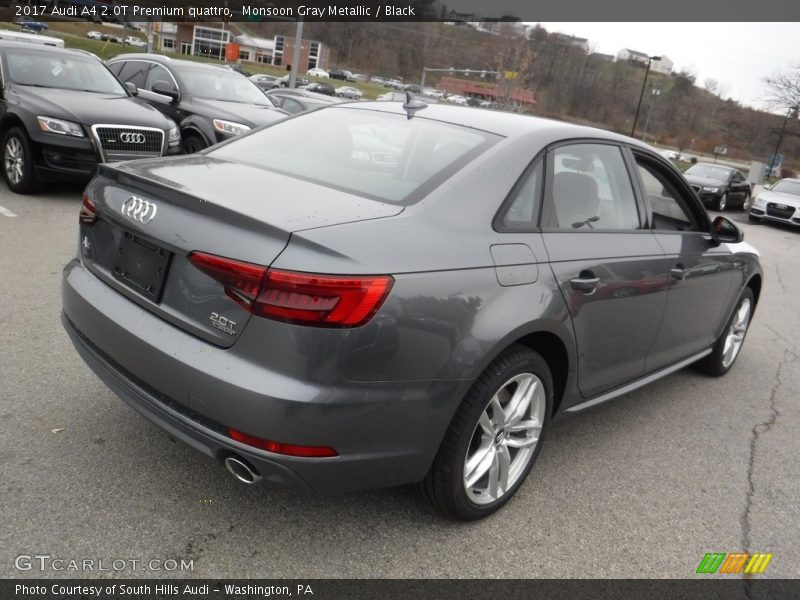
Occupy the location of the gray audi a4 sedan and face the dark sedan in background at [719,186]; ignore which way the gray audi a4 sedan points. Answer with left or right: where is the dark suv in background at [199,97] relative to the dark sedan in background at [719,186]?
left

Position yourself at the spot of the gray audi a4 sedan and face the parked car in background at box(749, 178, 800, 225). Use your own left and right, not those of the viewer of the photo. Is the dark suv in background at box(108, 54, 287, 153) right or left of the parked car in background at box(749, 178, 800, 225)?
left

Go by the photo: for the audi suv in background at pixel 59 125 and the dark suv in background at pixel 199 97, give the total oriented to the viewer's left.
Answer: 0

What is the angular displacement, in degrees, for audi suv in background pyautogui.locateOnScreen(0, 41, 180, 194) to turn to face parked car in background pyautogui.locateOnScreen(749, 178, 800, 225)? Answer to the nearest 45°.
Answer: approximately 45° to its left

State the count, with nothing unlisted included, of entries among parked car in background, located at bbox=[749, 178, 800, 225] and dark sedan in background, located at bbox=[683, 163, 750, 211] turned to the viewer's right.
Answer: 0

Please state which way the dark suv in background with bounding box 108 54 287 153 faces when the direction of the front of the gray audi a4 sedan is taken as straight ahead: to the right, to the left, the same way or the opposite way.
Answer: to the right

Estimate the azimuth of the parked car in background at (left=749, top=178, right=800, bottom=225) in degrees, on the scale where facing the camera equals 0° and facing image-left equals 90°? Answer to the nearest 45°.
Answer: approximately 45°

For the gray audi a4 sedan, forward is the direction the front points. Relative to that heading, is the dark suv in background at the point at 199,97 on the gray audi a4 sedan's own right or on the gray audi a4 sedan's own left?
on the gray audi a4 sedan's own left

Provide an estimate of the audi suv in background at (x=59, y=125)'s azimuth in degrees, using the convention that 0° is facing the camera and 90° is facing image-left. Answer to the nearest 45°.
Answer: approximately 315°
